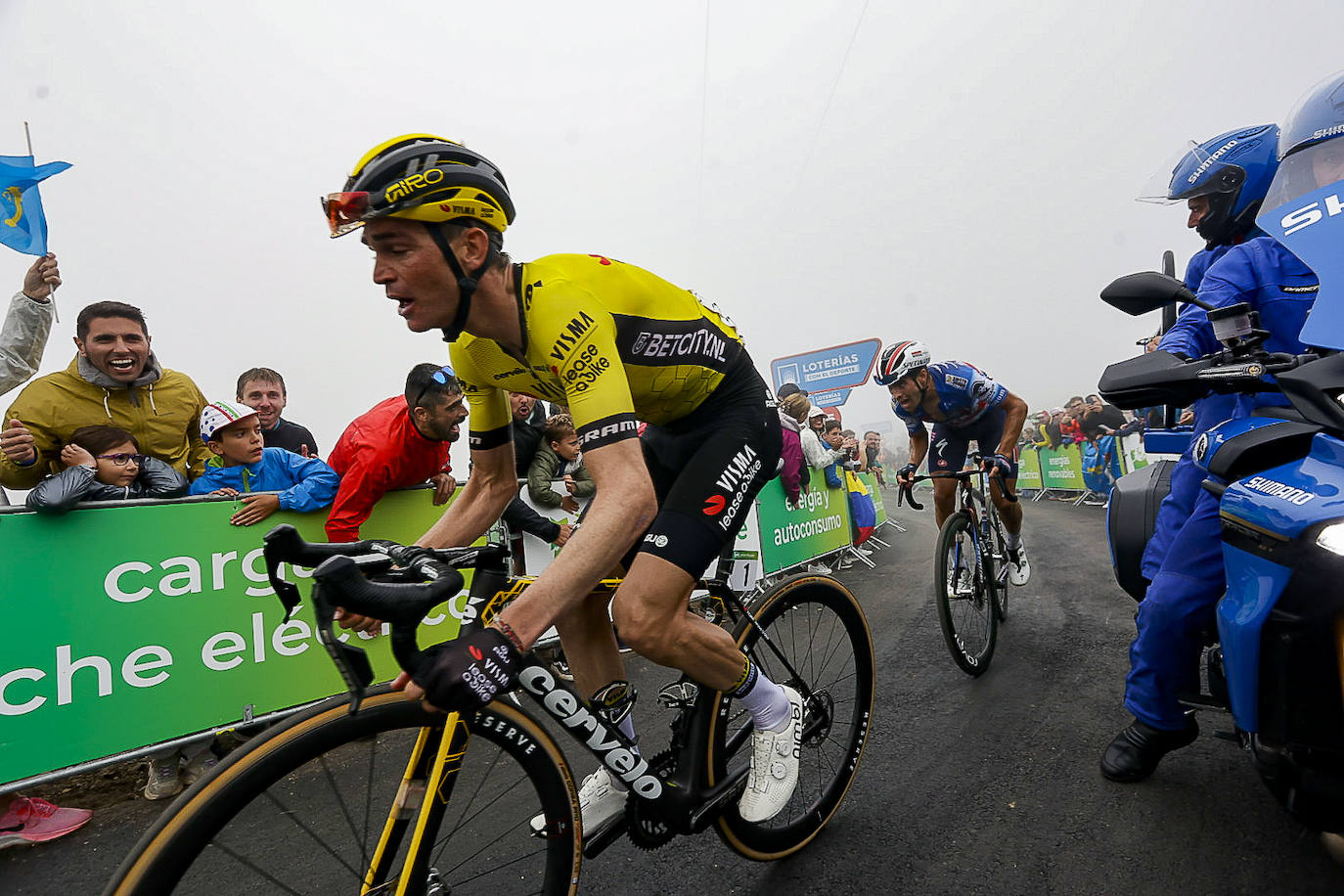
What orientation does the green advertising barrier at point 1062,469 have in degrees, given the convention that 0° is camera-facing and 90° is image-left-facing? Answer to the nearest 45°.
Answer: approximately 0°

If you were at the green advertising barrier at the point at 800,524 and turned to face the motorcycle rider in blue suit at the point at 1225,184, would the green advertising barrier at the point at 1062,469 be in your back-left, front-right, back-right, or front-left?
back-left

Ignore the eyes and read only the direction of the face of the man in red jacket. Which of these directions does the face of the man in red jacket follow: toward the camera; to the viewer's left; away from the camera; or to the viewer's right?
to the viewer's right

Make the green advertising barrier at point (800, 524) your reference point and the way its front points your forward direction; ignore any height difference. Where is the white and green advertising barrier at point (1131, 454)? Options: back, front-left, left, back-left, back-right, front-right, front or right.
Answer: left

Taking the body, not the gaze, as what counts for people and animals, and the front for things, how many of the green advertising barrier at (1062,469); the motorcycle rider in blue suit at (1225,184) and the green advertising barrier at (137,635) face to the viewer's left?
1

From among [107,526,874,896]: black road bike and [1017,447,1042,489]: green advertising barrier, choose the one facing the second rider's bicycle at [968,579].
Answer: the green advertising barrier

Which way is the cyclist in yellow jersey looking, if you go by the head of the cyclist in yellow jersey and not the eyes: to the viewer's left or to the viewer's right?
to the viewer's left

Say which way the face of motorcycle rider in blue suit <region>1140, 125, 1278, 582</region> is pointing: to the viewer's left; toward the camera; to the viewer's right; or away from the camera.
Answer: to the viewer's left

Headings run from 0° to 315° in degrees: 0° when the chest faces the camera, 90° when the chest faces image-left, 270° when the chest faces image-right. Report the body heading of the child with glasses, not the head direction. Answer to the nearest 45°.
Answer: approximately 315°

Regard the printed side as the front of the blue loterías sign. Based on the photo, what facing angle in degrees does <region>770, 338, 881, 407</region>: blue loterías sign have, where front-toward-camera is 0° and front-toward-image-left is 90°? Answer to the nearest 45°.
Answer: approximately 0°

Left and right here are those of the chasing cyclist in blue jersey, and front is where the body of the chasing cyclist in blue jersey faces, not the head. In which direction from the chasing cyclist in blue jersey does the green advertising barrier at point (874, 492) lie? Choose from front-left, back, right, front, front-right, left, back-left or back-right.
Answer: back-right

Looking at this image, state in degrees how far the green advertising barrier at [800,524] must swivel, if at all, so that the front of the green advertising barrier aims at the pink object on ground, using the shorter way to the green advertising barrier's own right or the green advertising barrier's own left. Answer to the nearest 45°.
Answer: approximately 90° to the green advertising barrier's own right

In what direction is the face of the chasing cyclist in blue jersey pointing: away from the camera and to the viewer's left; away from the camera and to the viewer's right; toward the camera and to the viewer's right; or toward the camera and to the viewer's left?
toward the camera and to the viewer's left
